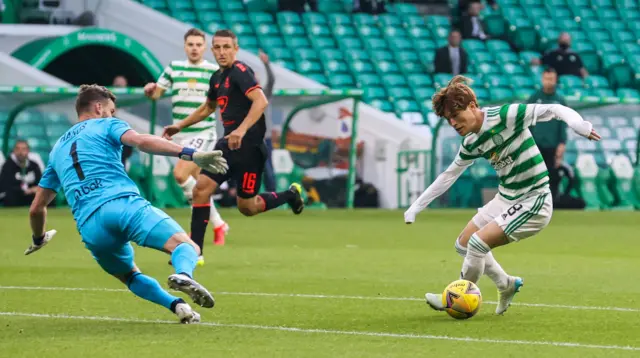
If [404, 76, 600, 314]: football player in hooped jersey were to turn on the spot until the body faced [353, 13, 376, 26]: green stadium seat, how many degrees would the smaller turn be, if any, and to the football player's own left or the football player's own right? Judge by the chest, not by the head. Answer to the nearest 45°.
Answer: approximately 135° to the football player's own right

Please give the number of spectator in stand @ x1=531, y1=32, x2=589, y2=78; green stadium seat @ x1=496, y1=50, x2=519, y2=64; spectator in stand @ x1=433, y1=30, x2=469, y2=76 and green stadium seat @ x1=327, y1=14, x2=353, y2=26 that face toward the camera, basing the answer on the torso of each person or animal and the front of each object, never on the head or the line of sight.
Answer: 4

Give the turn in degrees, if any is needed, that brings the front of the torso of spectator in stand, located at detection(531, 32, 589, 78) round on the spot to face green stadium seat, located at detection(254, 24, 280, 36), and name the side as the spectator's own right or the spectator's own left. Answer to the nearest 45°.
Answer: approximately 90° to the spectator's own right

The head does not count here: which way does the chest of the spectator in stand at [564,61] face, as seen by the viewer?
toward the camera

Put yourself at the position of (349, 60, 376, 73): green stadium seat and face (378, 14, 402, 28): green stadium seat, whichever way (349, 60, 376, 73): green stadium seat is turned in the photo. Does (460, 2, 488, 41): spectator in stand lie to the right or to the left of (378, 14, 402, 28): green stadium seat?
right

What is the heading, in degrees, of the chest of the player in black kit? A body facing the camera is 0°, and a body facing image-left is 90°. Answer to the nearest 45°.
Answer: approximately 45°

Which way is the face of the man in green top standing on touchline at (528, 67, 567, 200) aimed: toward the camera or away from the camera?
toward the camera

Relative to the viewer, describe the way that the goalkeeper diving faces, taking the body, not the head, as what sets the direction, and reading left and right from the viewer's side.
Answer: facing away from the viewer and to the right of the viewer

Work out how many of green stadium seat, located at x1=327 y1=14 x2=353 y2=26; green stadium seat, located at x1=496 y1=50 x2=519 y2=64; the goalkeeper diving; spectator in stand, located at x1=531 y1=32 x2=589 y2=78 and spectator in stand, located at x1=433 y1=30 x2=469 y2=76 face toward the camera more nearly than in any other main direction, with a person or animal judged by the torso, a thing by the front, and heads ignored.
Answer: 4

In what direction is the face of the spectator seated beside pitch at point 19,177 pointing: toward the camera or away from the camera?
toward the camera

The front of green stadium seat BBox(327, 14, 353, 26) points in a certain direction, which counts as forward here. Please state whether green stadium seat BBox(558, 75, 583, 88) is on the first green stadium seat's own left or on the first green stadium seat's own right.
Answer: on the first green stadium seat's own left

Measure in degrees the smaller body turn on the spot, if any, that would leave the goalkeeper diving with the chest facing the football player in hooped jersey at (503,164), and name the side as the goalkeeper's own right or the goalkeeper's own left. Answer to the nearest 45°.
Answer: approximately 45° to the goalkeeper's own right

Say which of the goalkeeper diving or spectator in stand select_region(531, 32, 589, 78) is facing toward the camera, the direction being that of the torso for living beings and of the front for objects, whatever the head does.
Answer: the spectator in stand

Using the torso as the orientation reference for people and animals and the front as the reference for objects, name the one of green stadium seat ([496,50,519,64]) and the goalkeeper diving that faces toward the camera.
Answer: the green stadium seat

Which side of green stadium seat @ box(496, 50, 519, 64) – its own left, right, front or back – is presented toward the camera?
front

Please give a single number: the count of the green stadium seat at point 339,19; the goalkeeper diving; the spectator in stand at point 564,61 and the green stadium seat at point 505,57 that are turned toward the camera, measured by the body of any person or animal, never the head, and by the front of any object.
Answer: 3

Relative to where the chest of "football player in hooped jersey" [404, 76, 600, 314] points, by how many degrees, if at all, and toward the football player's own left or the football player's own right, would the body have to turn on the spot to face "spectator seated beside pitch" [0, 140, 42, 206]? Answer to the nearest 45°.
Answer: approximately 90° to the football player's own right

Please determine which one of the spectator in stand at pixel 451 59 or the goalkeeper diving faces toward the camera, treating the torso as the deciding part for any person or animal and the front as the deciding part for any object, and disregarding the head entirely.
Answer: the spectator in stand

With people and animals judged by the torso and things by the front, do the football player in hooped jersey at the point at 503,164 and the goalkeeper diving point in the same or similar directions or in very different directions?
very different directions

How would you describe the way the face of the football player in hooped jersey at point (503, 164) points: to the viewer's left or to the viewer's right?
to the viewer's left

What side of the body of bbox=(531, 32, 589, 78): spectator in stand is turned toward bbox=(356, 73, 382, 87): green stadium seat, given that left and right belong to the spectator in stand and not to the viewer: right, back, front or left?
right
